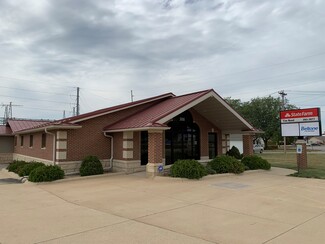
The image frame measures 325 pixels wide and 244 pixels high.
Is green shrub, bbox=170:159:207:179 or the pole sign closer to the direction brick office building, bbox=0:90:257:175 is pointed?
the green shrub

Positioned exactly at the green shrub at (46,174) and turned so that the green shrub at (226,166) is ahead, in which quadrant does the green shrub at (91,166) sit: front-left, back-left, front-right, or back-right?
front-left

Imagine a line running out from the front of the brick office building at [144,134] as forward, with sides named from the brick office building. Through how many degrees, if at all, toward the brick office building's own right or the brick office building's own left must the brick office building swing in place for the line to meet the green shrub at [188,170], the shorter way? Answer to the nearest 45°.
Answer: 0° — it already faces it

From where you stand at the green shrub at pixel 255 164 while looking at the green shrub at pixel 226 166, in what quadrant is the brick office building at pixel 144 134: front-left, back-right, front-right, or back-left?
front-right
